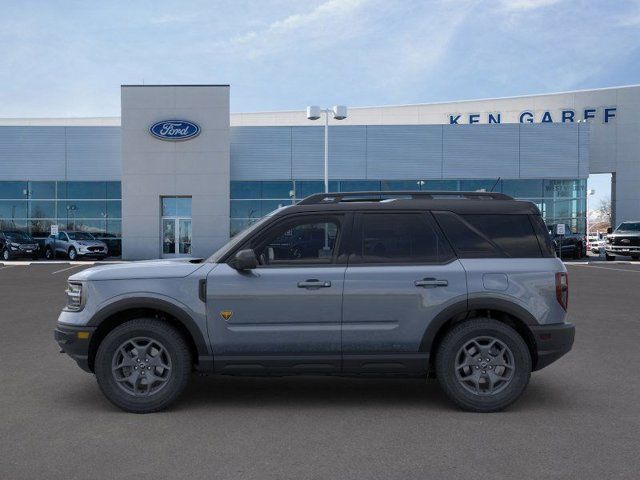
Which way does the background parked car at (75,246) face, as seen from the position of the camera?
facing the viewer and to the right of the viewer

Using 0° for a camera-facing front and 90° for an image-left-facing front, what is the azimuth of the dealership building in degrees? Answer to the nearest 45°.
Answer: approximately 0°

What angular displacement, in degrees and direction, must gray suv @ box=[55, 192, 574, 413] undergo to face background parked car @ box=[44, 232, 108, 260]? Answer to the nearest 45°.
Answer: approximately 45° to its right

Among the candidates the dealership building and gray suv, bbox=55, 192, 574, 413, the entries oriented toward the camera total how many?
1

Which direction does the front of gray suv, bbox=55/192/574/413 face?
to the viewer's left

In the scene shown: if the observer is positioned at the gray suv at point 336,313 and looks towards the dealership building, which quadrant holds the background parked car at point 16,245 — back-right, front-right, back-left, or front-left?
front-left

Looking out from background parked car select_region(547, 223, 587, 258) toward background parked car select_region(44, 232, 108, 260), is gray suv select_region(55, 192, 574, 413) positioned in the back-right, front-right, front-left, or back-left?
front-left

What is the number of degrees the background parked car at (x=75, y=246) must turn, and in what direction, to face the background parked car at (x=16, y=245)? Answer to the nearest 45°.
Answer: approximately 180°

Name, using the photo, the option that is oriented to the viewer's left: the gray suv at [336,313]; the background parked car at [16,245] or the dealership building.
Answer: the gray suv
